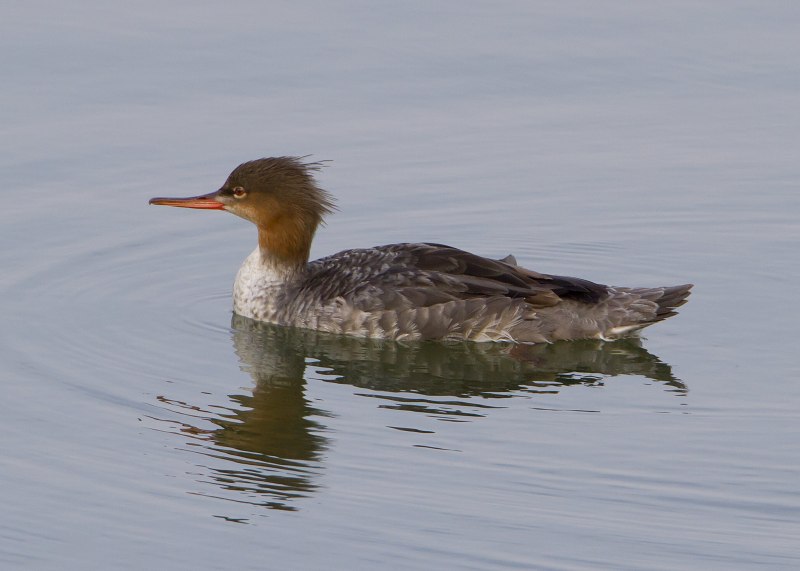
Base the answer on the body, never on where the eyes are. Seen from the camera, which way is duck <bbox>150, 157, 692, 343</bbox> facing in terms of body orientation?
to the viewer's left
